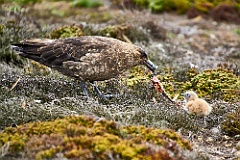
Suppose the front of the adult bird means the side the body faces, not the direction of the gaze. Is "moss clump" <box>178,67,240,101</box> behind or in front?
in front

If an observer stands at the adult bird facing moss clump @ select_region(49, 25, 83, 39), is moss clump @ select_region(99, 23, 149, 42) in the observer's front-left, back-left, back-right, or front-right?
front-right

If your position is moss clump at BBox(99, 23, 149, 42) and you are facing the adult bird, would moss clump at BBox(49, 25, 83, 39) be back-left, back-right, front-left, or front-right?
front-right

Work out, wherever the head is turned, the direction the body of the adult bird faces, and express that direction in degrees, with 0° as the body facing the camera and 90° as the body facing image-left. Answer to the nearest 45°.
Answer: approximately 270°

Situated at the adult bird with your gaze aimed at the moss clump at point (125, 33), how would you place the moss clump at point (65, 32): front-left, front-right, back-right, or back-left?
front-left

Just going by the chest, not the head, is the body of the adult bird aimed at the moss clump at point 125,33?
no

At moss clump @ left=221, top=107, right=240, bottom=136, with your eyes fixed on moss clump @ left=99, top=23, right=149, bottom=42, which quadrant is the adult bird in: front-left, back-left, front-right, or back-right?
front-left

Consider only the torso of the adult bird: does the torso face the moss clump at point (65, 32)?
no

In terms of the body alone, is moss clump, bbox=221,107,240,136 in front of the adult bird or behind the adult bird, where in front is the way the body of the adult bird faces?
in front

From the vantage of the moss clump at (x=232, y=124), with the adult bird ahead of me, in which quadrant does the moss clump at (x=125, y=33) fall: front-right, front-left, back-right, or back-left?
front-right
